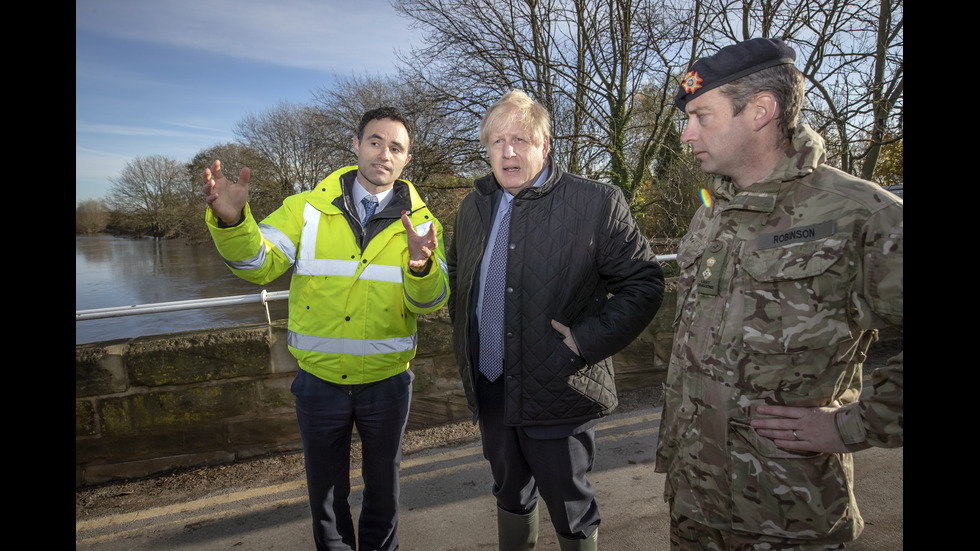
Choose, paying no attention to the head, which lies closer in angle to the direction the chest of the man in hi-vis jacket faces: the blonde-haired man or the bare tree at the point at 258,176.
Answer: the blonde-haired man

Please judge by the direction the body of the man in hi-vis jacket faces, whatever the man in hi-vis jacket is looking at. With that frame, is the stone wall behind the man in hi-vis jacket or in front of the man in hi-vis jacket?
behind

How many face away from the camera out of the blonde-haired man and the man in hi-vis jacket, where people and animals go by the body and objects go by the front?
0

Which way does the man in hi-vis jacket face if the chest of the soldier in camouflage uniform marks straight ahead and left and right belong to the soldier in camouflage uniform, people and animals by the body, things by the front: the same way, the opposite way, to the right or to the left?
to the left

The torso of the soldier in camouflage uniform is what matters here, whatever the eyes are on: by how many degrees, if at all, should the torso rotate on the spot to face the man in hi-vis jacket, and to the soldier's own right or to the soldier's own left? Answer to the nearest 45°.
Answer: approximately 45° to the soldier's own right

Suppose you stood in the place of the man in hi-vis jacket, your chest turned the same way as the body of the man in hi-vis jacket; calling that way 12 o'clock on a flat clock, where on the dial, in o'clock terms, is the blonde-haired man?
The blonde-haired man is roughly at 10 o'clock from the man in hi-vis jacket.

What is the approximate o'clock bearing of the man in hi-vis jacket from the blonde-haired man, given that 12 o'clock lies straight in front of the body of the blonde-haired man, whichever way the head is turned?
The man in hi-vis jacket is roughly at 2 o'clock from the blonde-haired man.

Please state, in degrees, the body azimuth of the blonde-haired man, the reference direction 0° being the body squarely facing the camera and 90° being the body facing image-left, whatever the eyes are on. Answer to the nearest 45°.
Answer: approximately 45°

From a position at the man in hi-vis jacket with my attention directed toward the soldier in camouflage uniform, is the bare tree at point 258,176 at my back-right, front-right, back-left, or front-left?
back-left

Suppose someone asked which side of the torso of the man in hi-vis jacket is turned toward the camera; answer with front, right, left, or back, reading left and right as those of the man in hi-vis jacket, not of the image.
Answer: front

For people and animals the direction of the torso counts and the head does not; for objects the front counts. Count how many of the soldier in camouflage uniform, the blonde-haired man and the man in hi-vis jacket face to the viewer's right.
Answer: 0

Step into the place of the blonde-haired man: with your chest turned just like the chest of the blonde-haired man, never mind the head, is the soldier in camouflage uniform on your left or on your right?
on your left

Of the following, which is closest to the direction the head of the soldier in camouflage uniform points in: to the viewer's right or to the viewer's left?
to the viewer's left

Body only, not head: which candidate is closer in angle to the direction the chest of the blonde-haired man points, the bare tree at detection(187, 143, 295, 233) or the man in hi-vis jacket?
the man in hi-vis jacket

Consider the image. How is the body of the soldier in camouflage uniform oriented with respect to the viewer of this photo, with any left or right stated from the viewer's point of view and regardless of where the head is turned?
facing the viewer and to the left of the viewer

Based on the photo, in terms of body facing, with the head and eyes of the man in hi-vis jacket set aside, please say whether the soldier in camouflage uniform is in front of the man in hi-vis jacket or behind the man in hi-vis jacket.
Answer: in front
